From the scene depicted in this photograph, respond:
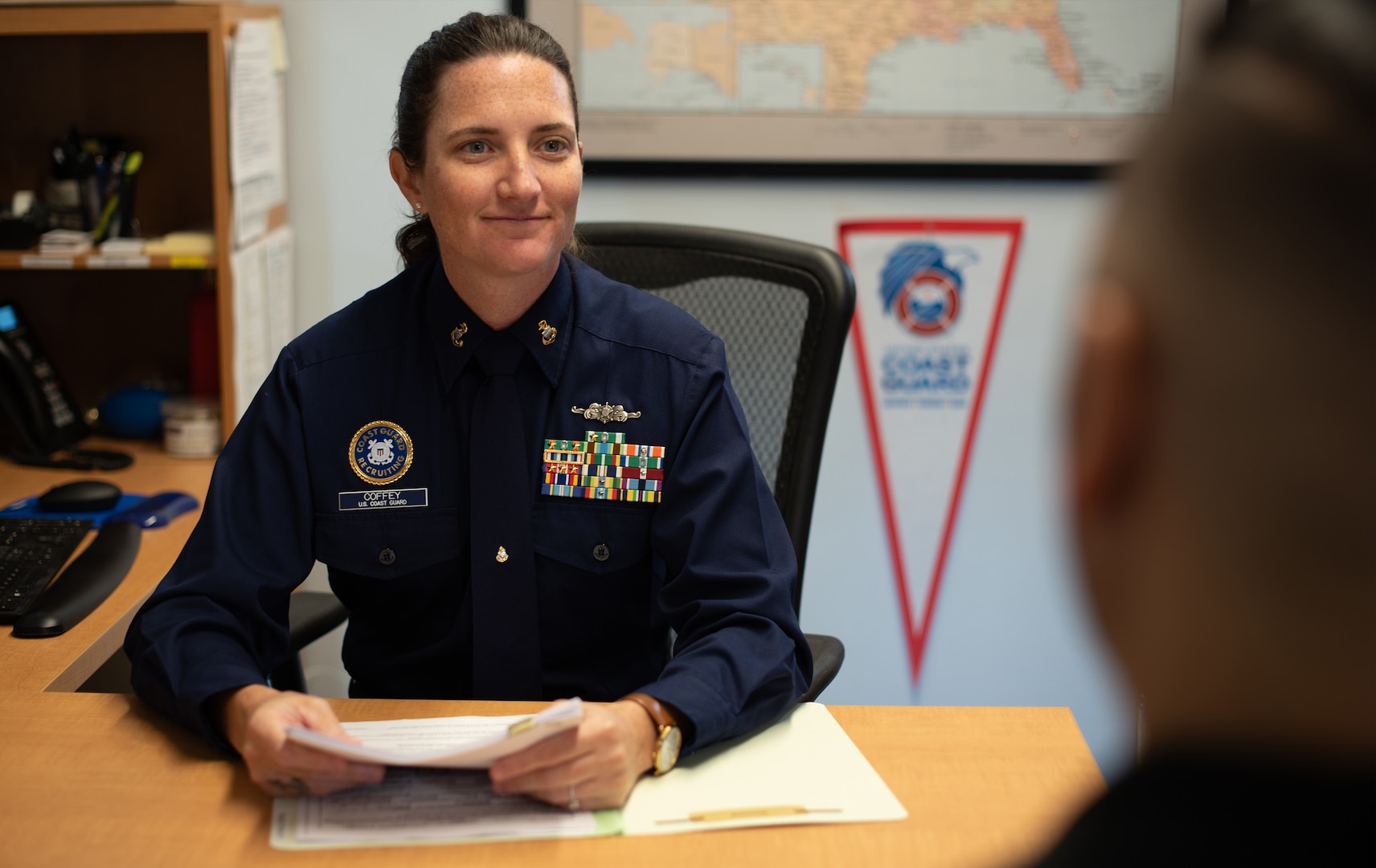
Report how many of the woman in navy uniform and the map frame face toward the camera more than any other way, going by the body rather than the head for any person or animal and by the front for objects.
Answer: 2

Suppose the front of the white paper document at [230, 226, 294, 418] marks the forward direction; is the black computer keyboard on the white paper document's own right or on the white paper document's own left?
on the white paper document's own right

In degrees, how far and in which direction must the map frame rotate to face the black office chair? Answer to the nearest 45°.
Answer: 0° — it already faces it

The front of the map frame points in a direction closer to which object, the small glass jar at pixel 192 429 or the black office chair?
the black office chair

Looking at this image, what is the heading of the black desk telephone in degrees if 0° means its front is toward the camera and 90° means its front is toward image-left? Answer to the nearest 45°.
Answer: approximately 315°

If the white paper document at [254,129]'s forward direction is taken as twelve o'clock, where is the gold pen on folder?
The gold pen on folder is roughly at 1 o'clock from the white paper document.
